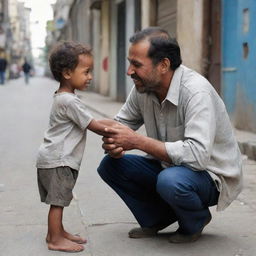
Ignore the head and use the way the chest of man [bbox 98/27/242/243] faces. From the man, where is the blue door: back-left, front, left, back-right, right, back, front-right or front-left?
back-right

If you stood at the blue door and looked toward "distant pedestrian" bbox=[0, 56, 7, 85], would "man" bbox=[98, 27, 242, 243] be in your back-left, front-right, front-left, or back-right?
back-left

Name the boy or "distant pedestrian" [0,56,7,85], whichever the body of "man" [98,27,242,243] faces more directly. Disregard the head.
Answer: the boy

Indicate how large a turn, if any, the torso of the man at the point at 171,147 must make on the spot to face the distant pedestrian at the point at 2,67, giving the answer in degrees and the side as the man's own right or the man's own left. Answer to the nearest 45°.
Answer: approximately 135° to the man's own right

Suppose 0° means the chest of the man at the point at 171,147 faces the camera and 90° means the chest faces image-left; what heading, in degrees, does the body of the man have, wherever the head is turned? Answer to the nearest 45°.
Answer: approximately 45°

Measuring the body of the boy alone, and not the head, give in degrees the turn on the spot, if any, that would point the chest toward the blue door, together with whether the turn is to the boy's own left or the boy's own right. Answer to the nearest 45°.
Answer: approximately 45° to the boy's own left

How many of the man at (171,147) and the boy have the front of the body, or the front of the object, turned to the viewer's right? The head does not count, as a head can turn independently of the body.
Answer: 1

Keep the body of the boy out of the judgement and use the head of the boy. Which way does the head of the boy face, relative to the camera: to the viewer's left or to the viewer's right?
to the viewer's right

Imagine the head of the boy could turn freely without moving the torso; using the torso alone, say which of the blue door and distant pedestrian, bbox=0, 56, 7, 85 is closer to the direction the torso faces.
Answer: the blue door

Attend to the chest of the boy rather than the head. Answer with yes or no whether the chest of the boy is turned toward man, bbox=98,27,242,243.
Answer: yes

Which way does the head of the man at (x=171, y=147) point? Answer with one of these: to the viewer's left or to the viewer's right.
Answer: to the viewer's left

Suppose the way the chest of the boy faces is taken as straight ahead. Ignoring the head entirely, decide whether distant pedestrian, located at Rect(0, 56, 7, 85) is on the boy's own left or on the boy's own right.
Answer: on the boy's own left

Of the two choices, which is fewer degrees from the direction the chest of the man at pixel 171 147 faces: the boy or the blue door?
the boy

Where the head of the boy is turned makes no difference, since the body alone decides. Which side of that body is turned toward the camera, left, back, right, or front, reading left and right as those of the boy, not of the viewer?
right
